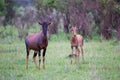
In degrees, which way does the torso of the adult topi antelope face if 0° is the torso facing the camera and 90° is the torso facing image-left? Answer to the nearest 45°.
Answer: approximately 315°
